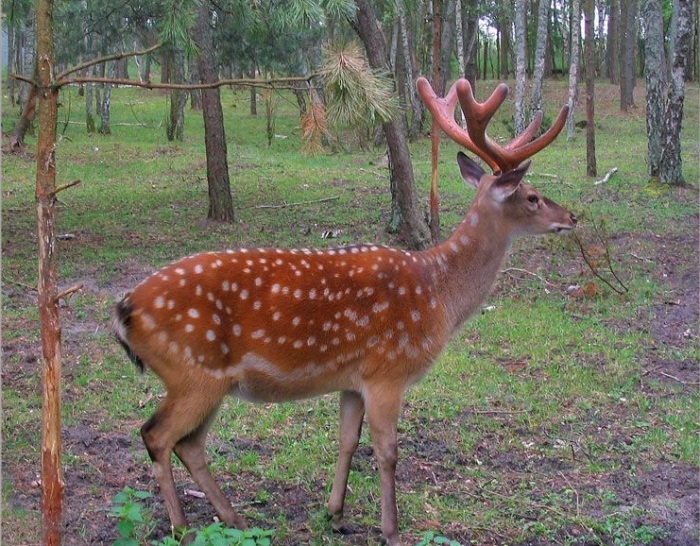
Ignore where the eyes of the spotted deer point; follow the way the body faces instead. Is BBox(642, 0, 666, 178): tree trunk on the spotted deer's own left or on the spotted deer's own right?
on the spotted deer's own left

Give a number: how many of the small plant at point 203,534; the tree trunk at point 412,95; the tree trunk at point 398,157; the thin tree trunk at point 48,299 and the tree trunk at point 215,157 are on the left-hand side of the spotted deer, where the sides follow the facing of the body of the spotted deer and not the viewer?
3

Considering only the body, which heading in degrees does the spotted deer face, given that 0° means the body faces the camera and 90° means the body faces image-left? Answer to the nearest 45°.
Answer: approximately 270°

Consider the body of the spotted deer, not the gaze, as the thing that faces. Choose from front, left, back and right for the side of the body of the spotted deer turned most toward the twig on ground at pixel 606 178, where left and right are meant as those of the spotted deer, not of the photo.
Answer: left

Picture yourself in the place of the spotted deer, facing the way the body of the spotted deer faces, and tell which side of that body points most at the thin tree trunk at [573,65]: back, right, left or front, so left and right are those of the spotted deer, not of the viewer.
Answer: left

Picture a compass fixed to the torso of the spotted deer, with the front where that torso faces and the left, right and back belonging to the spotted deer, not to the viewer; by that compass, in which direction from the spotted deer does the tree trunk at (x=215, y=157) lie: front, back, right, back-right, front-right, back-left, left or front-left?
left

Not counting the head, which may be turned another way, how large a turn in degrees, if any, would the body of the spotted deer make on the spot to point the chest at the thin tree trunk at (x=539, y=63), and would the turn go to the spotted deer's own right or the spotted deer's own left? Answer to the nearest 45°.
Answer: approximately 90° to the spotted deer's own left

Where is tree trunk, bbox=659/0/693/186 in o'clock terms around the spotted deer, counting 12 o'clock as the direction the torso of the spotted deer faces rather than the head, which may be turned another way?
The tree trunk is roughly at 10 o'clock from the spotted deer.

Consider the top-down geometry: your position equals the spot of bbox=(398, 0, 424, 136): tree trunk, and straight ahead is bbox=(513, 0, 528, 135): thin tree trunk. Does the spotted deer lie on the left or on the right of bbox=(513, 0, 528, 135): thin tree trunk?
right

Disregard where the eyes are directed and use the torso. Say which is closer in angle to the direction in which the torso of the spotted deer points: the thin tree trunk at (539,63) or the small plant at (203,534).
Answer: the thin tree trunk

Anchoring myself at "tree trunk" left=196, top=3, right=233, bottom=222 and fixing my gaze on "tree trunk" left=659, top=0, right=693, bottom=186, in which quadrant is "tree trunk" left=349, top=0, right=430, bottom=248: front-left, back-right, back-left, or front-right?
front-right
